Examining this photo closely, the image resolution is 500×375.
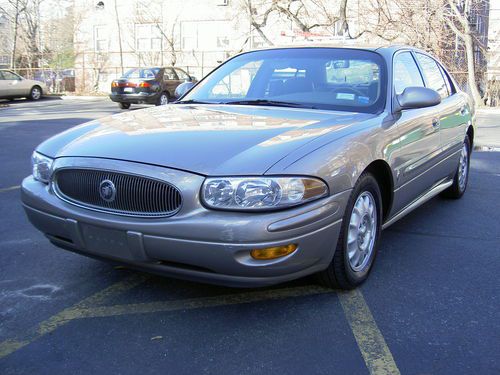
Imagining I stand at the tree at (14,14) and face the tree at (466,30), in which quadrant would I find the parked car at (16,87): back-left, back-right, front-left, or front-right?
front-right

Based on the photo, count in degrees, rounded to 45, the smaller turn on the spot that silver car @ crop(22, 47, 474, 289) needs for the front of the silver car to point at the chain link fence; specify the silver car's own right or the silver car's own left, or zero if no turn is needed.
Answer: approximately 135° to the silver car's own right

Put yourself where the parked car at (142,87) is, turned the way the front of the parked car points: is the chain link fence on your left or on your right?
on your left

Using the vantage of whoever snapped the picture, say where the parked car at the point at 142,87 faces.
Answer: facing away from the viewer and to the right of the viewer

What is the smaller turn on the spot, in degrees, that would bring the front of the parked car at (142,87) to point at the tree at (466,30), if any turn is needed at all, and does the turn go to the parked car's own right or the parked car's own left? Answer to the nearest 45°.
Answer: approximately 45° to the parked car's own right

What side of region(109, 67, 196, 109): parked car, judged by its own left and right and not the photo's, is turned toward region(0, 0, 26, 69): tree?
left

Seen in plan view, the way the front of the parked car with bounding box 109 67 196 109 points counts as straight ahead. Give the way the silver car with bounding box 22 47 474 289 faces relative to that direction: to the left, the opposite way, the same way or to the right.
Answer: the opposite way

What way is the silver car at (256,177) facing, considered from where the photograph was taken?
facing the viewer and to the left of the viewer

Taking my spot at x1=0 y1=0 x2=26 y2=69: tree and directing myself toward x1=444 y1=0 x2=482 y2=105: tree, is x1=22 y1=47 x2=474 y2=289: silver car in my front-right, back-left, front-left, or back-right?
front-right
